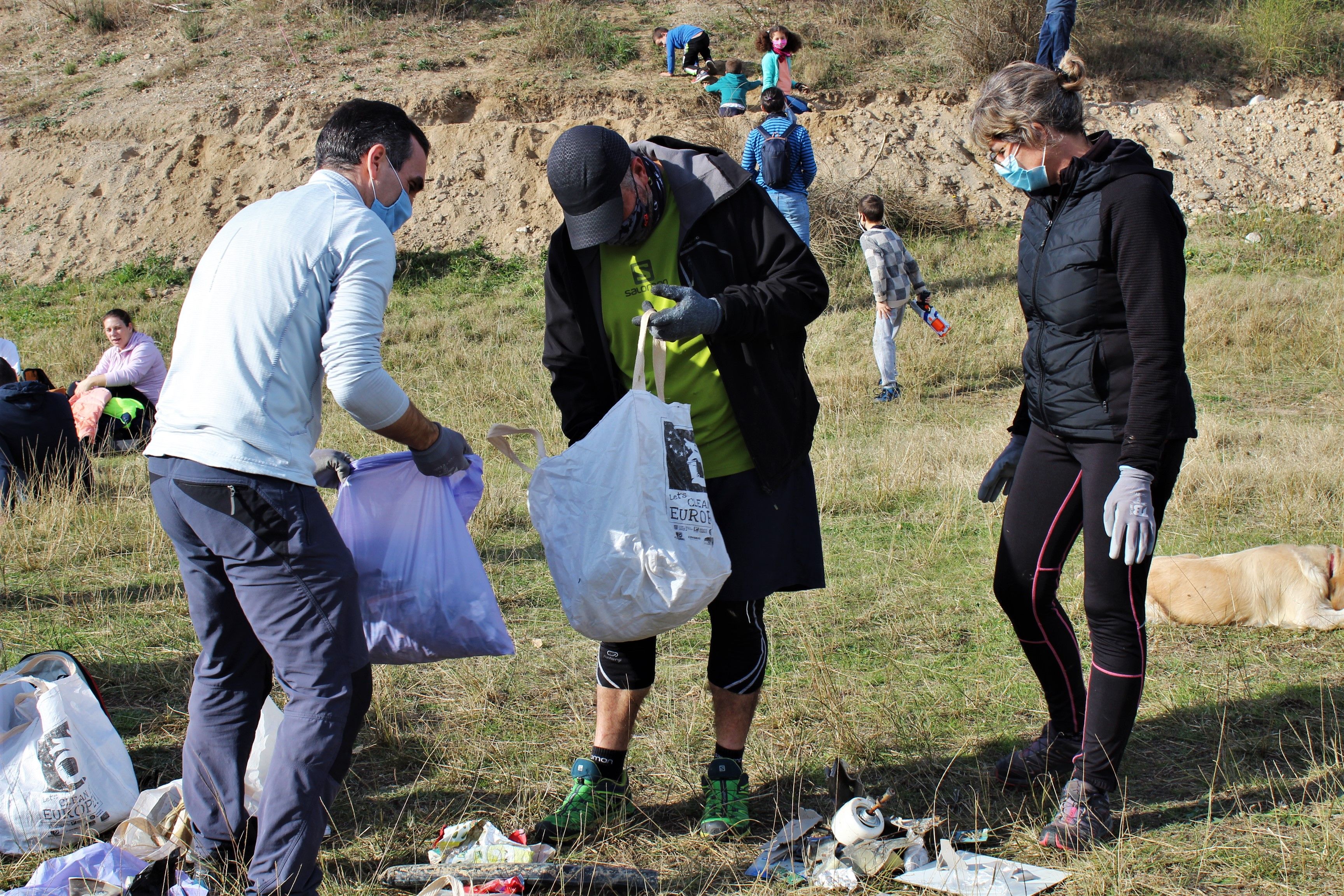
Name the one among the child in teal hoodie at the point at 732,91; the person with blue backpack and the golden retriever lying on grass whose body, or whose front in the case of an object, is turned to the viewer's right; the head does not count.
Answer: the golden retriever lying on grass

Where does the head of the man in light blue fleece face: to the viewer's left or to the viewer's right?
to the viewer's right

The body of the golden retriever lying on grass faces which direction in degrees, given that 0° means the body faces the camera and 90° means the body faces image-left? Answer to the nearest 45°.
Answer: approximately 270°

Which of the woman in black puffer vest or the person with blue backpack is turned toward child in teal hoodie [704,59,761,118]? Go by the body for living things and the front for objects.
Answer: the person with blue backpack

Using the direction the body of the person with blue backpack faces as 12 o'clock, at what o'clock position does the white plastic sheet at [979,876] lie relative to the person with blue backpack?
The white plastic sheet is roughly at 6 o'clock from the person with blue backpack.
